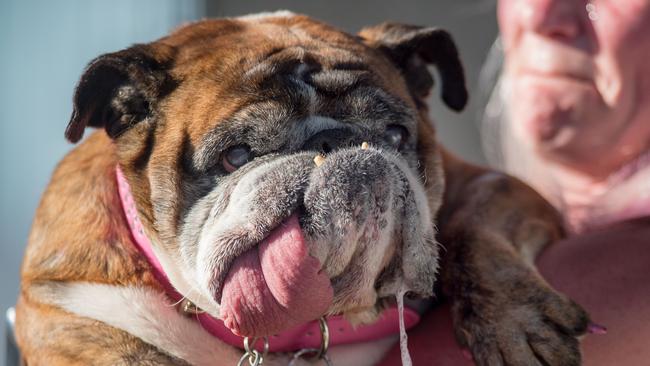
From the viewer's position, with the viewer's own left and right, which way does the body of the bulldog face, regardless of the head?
facing the viewer and to the right of the viewer
